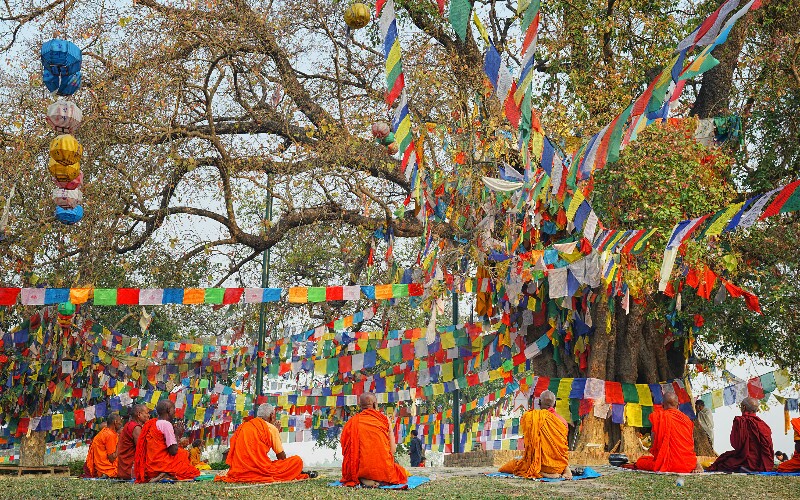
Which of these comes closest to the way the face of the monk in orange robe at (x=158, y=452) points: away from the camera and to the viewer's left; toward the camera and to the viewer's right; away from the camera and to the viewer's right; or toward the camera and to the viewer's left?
away from the camera and to the viewer's right

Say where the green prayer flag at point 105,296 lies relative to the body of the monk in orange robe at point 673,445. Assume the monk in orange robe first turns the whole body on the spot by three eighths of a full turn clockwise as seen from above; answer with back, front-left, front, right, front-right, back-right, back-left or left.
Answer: back-right

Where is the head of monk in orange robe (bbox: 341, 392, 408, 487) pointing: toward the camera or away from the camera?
away from the camera

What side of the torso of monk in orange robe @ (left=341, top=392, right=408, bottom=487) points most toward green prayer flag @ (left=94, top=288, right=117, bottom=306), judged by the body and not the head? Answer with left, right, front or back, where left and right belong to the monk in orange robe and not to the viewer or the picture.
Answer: left

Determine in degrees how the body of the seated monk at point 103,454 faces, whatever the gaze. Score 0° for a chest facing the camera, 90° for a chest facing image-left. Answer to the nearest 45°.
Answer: approximately 225°

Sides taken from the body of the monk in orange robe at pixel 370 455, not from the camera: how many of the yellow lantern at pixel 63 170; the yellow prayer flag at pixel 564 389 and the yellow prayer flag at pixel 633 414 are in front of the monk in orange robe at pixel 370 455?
2
